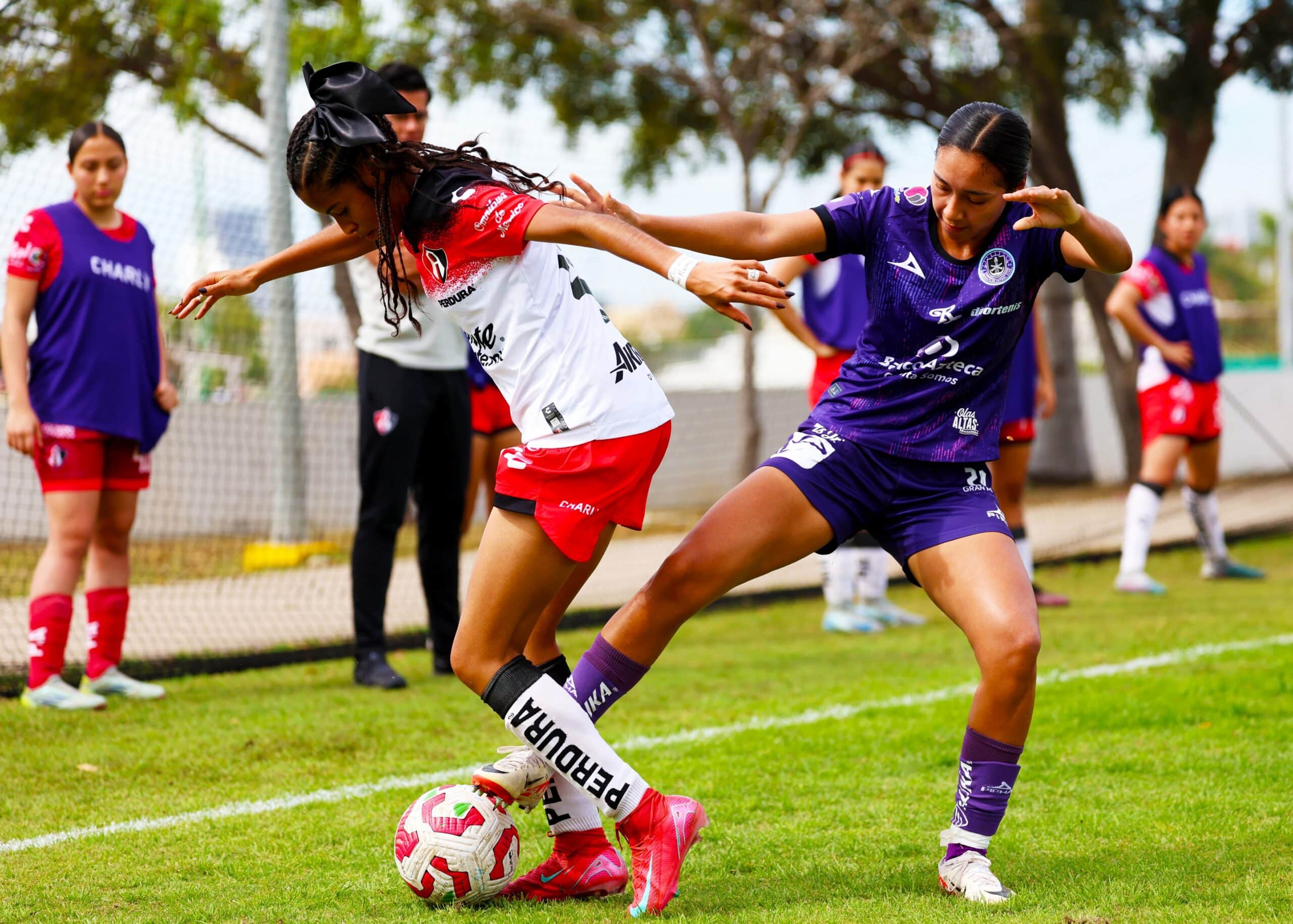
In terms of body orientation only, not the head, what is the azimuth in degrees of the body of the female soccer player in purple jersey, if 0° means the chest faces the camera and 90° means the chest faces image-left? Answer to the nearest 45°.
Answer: approximately 0°

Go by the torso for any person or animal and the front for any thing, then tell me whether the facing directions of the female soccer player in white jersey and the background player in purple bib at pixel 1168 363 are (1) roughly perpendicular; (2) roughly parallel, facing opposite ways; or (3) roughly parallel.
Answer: roughly perpendicular

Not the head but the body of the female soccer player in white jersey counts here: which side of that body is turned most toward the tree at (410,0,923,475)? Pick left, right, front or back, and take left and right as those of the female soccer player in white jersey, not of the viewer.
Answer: right

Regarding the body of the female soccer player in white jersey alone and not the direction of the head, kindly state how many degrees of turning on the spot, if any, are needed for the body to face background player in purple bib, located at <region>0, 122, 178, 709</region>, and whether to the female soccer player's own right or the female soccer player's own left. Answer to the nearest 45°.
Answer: approximately 45° to the female soccer player's own right

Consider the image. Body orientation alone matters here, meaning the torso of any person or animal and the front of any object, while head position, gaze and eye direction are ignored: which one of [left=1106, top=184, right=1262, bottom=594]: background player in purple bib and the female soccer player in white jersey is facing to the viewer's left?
the female soccer player in white jersey

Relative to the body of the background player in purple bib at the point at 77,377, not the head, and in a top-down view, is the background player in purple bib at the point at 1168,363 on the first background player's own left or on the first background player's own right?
on the first background player's own left

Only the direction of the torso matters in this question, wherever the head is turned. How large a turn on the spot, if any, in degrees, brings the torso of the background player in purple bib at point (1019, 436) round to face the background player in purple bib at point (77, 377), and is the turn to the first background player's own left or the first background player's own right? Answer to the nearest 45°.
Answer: approximately 90° to the first background player's own right

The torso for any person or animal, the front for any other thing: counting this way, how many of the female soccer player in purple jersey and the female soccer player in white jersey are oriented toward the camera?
1

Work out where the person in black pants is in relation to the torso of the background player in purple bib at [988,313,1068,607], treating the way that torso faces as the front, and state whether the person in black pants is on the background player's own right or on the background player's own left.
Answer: on the background player's own right

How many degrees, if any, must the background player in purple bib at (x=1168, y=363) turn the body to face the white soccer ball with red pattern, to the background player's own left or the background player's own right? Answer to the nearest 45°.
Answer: approximately 45° to the background player's own right

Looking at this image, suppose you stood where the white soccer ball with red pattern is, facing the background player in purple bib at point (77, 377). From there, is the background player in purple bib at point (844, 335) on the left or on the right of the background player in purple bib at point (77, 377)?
right
